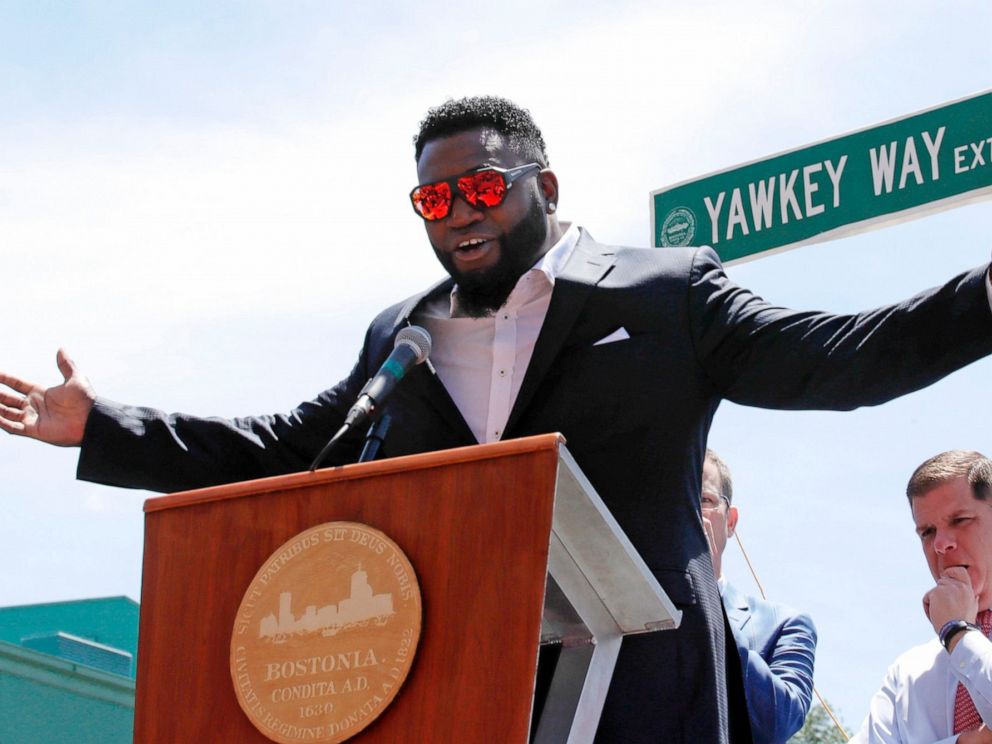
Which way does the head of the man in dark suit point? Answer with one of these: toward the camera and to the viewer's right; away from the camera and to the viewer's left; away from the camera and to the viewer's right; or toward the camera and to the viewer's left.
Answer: toward the camera and to the viewer's left

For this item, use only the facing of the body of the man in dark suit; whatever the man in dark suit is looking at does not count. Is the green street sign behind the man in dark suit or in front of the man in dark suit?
behind

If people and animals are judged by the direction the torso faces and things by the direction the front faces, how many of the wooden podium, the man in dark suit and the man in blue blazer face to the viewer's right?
0

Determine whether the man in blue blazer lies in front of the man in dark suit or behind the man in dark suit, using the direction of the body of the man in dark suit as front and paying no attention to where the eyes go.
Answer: behind

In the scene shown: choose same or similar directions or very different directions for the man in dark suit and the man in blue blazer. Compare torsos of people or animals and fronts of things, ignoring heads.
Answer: same or similar directions

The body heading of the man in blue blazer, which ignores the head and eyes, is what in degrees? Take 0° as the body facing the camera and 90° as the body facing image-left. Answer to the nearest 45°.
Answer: approximately 45°

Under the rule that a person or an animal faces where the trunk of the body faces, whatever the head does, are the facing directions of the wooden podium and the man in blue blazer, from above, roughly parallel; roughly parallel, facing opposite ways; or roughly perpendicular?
roughly parallel

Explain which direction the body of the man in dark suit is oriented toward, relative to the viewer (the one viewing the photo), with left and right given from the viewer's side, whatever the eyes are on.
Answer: facing the viewer and to the left of the viewer

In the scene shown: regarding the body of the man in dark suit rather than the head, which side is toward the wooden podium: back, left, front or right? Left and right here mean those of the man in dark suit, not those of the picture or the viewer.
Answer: front

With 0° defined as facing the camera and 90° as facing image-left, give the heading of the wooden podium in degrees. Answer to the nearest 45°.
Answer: approximately 45°

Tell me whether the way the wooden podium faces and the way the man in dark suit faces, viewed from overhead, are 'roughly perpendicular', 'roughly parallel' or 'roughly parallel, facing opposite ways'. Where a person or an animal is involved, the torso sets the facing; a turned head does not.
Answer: roughly parallel

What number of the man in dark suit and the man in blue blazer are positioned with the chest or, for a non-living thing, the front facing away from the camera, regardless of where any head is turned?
0

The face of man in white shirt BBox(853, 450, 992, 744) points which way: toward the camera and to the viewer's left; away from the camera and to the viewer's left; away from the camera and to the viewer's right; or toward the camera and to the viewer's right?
toward the camera and to the viewer's left

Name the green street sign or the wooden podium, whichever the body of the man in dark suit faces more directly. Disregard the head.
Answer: the wooden podium
